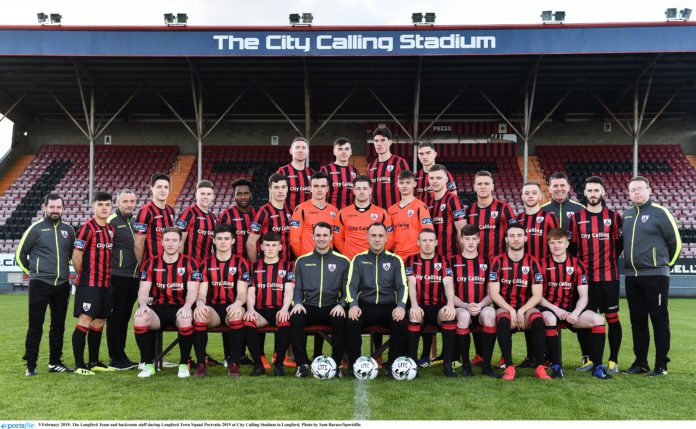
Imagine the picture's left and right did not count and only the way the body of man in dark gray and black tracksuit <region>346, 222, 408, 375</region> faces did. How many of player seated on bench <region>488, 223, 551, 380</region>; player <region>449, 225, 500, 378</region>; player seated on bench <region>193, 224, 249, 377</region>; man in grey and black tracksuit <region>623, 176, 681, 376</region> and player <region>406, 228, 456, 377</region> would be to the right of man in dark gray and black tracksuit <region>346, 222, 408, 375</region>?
1

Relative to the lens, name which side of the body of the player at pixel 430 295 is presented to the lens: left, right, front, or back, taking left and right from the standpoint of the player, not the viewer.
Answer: front

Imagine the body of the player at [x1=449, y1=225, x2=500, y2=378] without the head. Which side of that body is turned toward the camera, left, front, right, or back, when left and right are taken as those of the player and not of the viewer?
front

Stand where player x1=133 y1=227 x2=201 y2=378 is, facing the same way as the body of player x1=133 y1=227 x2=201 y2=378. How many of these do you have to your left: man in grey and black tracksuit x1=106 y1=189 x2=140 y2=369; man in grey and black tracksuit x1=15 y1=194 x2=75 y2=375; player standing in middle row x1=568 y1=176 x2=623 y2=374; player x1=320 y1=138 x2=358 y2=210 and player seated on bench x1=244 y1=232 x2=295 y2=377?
3

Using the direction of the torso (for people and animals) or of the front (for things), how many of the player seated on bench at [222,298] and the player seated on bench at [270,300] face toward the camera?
2

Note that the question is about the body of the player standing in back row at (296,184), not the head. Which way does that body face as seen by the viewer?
toward the camera

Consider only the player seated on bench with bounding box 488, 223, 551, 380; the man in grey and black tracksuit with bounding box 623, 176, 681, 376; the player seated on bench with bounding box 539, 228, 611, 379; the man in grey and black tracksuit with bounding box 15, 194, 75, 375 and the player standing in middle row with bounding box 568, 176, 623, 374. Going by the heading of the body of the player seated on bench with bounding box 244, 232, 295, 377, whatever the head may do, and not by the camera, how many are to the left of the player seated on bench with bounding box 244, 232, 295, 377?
4

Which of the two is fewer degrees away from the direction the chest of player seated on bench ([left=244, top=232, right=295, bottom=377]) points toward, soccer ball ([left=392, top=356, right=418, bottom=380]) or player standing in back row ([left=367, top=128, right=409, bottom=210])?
the soccer ball

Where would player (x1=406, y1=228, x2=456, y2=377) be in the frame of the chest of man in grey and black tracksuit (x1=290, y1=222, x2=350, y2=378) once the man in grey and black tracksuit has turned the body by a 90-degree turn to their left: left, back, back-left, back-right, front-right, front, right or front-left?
front

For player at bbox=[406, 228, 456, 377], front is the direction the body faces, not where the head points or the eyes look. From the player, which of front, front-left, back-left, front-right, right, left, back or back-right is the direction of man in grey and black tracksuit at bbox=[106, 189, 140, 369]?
right

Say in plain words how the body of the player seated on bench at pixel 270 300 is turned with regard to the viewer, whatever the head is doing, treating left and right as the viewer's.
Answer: facing the viewer

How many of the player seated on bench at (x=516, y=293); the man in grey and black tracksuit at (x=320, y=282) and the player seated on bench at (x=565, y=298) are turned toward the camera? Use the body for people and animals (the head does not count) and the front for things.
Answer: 3

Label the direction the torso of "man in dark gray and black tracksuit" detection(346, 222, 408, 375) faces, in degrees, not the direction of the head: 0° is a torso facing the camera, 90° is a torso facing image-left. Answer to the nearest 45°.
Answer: approximately 0°
